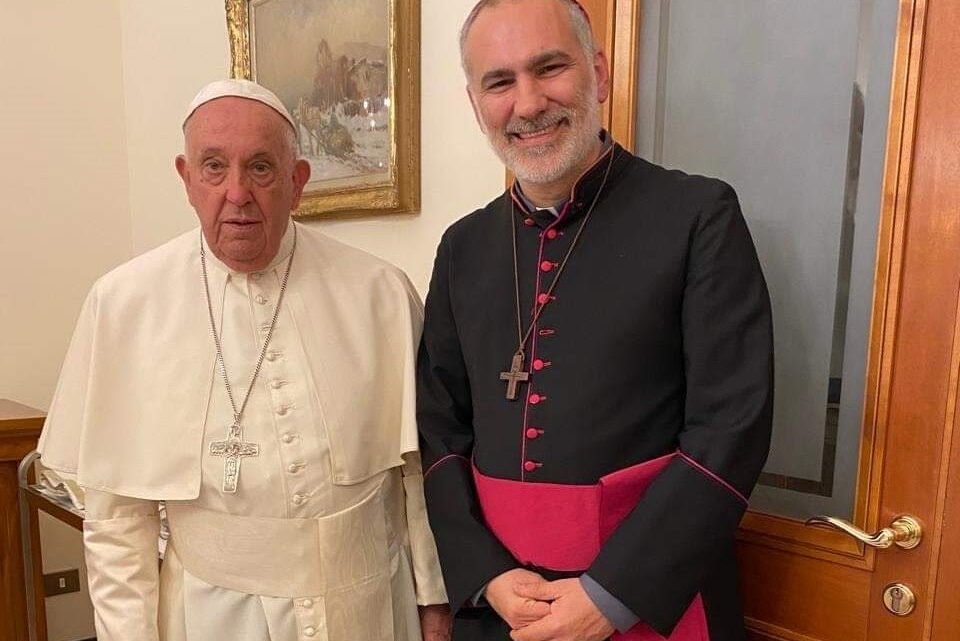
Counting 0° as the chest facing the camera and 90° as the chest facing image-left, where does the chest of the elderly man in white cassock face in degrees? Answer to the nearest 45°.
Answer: approximately 0°

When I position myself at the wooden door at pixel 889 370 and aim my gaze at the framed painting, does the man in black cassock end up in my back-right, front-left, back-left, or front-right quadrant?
front-left

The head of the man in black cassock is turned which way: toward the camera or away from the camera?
toward the camera

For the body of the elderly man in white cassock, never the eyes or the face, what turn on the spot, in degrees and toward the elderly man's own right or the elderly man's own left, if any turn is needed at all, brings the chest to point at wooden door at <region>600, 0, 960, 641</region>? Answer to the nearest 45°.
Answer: approximately 45° to the elderly man's own left

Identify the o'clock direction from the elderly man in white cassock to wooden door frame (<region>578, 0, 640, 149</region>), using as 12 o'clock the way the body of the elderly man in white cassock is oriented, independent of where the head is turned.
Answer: The wooden door frame is roughly at 9 o'clock from the elderly man in white cassock.

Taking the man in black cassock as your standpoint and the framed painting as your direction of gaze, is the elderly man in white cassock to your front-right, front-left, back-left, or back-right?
front-left

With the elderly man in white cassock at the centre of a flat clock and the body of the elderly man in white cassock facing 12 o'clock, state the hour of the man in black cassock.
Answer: The man in black cassock is roughly at 10 o'clock from the elderly man in white cassock.

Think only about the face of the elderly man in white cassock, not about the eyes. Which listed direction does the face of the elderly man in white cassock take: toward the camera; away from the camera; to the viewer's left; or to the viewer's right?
toward the camera

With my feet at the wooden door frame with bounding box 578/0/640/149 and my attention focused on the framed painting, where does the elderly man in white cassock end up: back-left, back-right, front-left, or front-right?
front-left
